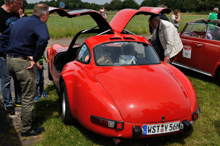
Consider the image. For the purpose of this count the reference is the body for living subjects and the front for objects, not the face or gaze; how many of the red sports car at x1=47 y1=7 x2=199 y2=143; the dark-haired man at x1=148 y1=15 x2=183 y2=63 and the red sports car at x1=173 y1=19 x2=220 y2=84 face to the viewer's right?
0

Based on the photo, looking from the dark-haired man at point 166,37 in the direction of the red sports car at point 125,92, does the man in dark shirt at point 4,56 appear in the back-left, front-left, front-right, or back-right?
front-right

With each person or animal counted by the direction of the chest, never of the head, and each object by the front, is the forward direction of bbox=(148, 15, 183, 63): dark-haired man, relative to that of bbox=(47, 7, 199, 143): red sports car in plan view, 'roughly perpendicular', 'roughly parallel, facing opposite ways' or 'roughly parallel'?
roughly perpendicular

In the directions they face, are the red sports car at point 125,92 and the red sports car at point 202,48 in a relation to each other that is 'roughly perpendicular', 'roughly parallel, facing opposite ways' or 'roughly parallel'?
roughly parallel

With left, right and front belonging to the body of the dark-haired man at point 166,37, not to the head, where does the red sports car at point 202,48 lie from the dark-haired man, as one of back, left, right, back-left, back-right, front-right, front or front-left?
back

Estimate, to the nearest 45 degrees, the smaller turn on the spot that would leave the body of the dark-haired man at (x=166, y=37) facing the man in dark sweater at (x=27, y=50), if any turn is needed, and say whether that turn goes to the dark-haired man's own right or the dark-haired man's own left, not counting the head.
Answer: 0° — they already face them

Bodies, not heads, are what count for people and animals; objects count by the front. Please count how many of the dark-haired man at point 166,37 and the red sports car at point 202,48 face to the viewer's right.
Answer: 0

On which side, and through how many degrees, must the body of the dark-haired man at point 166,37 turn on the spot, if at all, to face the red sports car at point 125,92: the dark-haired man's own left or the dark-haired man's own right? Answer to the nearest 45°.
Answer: approximately 45° to the dark-haired man's own left
